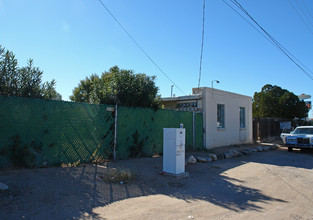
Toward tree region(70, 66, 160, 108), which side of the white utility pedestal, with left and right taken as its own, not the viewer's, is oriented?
back

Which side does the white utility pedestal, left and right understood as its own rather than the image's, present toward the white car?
left

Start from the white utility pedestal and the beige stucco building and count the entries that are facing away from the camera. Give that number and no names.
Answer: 0

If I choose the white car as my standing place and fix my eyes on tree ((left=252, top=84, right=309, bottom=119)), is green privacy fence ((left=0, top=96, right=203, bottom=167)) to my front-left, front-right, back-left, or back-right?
back-left

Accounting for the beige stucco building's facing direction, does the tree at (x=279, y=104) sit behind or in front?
behind

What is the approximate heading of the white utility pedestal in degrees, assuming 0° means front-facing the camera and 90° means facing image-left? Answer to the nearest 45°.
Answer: approximately 315°

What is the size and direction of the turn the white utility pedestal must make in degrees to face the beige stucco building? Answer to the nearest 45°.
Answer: approximately 135° to its left

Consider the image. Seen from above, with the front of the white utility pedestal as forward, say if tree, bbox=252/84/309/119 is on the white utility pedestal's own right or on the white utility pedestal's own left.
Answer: on the white utility pedestal's own left
